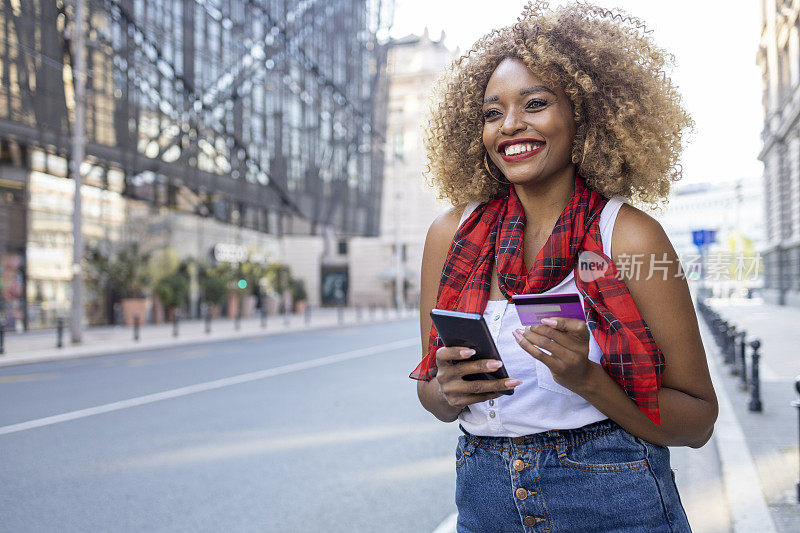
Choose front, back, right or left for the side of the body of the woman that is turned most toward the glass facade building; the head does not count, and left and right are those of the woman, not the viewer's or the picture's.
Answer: right

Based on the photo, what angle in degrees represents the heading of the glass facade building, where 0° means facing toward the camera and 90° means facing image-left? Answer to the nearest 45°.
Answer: approximately 315°

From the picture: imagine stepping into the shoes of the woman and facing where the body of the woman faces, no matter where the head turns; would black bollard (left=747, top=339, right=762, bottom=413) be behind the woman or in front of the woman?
behind

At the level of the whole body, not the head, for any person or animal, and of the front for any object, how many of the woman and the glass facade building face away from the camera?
0

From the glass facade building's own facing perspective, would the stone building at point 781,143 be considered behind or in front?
in front

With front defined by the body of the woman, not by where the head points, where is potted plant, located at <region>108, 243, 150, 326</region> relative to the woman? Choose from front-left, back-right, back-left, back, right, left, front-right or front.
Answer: right

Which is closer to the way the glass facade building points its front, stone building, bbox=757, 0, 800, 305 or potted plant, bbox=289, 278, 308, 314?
the stone building
